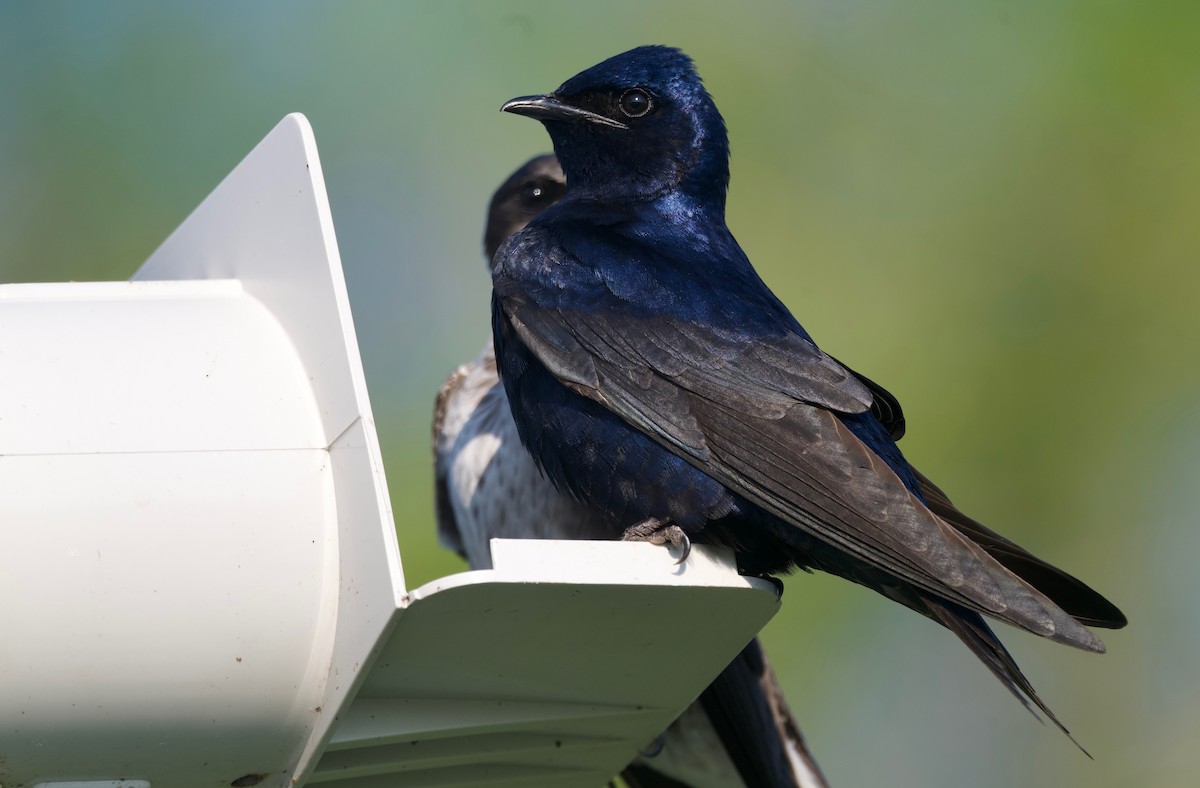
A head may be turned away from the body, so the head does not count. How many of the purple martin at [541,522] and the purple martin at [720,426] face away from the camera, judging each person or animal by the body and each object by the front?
0

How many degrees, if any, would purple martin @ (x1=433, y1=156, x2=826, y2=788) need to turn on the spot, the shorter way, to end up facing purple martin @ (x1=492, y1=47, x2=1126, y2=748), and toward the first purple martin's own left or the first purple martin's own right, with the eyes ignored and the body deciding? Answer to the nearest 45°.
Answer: approximately 45° to the first purple martin's own left

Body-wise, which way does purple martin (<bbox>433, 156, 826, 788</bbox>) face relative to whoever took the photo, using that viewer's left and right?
facing the viewer and to the left of the viewer

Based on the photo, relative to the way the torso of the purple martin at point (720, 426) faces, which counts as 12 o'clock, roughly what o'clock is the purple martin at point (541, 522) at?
the purple martin at point (541, 522) is roughly at 2 o'clock from the purple martin at point (720, 426).

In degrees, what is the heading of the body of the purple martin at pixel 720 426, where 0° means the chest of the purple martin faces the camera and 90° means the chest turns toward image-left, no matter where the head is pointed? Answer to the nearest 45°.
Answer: approximately 90°
